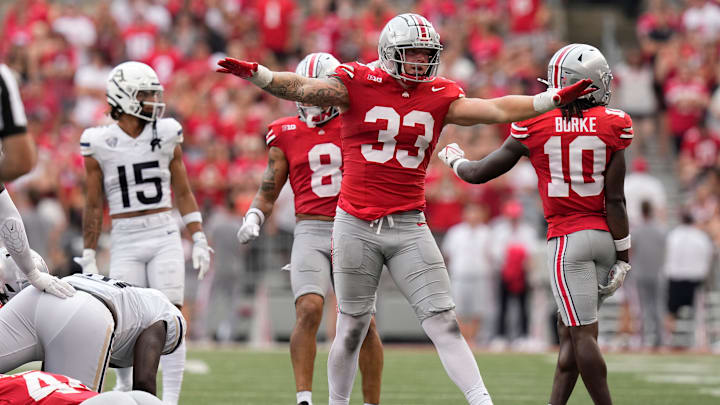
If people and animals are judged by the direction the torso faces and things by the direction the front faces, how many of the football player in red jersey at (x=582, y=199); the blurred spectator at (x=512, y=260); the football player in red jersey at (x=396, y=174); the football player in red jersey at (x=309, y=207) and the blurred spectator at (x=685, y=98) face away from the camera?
1

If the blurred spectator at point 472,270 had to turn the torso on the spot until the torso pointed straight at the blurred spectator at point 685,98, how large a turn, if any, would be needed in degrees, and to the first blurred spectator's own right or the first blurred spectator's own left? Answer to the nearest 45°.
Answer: approximately 135° to the first blurred spectator's own left

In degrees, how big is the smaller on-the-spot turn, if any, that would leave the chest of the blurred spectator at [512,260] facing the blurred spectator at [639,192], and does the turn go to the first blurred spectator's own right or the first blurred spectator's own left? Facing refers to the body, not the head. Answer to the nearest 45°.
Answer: approximately 90° to the first blurred spectator's own left

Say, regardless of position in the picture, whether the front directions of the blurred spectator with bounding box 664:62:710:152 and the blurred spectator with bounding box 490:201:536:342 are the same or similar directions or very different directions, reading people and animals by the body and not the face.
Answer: same or similar directions

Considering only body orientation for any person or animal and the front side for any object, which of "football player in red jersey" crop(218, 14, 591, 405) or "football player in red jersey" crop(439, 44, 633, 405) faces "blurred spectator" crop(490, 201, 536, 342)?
"football player in red jersey" crop(439, 44, 633, 405)

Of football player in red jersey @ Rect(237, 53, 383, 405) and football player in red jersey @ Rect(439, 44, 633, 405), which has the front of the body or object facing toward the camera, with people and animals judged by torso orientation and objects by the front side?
football player in red jersey @ Rect(237, 53, 383, 405)

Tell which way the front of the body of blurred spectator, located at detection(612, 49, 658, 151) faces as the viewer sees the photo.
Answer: toward the camera

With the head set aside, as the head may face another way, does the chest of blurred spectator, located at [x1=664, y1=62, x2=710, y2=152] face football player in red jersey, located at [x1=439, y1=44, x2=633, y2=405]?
yes

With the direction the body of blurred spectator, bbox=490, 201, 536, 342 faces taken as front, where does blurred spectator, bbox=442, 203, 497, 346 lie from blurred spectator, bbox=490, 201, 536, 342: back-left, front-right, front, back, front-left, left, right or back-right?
right

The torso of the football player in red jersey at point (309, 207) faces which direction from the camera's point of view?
toward the camera

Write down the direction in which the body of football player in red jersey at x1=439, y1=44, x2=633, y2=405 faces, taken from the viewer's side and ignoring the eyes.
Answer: away from the camera

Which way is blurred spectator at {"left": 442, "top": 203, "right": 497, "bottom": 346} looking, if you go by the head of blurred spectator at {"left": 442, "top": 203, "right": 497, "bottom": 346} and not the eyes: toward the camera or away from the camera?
toward the camera

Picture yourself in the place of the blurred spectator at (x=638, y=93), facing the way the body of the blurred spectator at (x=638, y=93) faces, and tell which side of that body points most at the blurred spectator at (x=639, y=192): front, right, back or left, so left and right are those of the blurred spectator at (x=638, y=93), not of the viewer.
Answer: front

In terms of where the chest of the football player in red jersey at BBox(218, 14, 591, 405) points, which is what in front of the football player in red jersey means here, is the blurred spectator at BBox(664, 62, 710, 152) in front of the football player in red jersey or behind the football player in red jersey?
behind

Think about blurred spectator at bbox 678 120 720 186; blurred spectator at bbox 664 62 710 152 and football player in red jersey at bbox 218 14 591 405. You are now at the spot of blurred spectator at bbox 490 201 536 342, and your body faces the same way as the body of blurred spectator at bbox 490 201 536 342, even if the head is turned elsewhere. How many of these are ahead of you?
1

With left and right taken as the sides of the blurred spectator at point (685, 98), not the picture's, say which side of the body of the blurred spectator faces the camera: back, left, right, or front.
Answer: front

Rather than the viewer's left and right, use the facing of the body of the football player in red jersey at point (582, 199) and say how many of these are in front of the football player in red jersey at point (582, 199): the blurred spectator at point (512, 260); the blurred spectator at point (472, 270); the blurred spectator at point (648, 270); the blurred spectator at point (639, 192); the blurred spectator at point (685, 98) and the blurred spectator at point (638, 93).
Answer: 6
